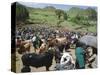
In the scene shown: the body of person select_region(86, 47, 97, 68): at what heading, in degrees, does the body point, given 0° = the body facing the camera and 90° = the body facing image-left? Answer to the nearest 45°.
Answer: approximately 45°

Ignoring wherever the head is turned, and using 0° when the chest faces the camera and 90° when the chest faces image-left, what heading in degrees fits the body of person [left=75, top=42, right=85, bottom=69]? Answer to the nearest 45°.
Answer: approximately 180°

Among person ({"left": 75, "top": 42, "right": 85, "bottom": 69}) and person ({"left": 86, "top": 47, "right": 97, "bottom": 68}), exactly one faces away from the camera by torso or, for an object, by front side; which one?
person ({"left": 75, "top": 42, "right": 85, "bottom": 69})
